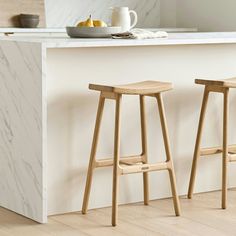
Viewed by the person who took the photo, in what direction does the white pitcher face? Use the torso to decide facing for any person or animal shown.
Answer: facing to the left of the viewer

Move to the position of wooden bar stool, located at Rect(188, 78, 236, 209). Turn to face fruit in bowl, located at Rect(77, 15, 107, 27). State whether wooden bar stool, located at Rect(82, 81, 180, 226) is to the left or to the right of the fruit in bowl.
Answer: left

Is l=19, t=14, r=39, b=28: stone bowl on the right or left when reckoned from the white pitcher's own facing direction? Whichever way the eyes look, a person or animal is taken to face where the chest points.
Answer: on its right
